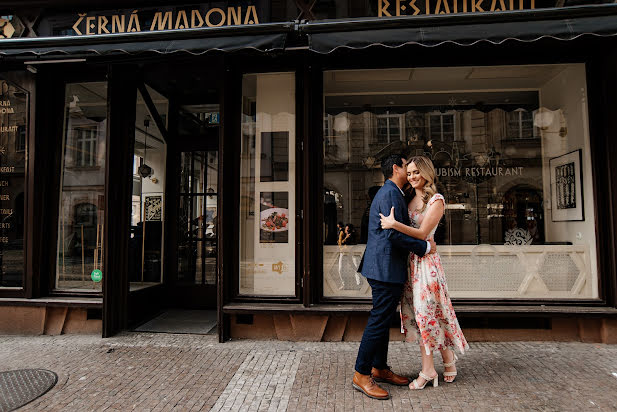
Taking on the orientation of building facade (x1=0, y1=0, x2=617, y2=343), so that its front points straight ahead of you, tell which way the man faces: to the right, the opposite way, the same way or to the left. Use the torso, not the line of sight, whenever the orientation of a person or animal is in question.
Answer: to the left

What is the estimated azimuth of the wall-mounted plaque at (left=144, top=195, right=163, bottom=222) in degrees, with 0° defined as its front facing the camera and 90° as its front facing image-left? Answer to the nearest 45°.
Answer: approximately 0°

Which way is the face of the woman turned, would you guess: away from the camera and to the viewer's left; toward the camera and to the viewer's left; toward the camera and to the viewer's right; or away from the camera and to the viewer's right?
toward the camera and to the viewer's left

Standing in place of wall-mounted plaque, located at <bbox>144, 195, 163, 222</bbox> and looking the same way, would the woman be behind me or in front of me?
in front

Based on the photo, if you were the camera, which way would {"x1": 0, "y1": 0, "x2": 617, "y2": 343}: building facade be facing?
facing the viewer

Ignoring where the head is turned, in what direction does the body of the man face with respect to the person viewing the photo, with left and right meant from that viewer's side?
facing to the right of the viewer

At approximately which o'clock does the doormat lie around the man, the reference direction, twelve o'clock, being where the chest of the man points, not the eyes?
The doormat is roughly at 7 o'clock from the man.

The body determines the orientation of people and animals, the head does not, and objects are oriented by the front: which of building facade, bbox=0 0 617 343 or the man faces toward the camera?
the building facade

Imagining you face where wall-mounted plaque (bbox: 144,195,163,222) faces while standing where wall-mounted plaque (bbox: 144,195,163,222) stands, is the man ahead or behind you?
ahead
